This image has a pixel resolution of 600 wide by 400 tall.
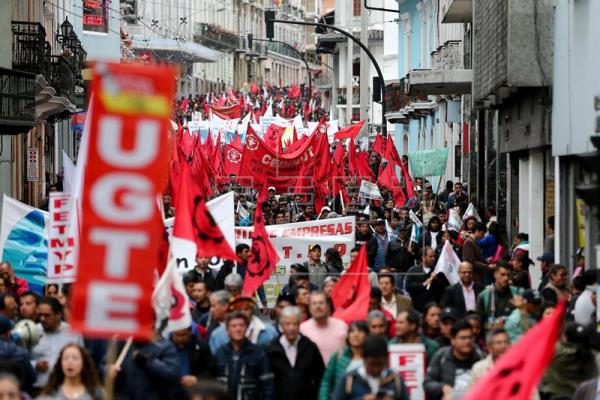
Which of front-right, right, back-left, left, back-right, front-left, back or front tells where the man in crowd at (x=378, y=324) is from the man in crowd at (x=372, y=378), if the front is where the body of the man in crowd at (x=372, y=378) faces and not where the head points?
back

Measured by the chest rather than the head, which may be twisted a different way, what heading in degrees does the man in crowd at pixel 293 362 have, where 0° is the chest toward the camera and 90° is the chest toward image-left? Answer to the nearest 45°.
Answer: approximately 0°

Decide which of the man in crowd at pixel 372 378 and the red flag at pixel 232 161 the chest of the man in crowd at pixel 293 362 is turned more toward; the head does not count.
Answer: the man in crowd

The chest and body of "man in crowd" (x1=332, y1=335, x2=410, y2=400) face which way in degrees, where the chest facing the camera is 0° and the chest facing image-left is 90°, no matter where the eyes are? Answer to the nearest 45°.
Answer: approximately 0°

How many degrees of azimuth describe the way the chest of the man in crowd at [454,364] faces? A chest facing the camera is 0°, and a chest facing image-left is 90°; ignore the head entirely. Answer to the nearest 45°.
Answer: approximately 315°

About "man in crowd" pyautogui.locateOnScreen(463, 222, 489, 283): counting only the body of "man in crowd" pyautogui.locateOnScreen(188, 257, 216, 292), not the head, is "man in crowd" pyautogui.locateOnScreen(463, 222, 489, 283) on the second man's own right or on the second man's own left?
on the second man's own left
